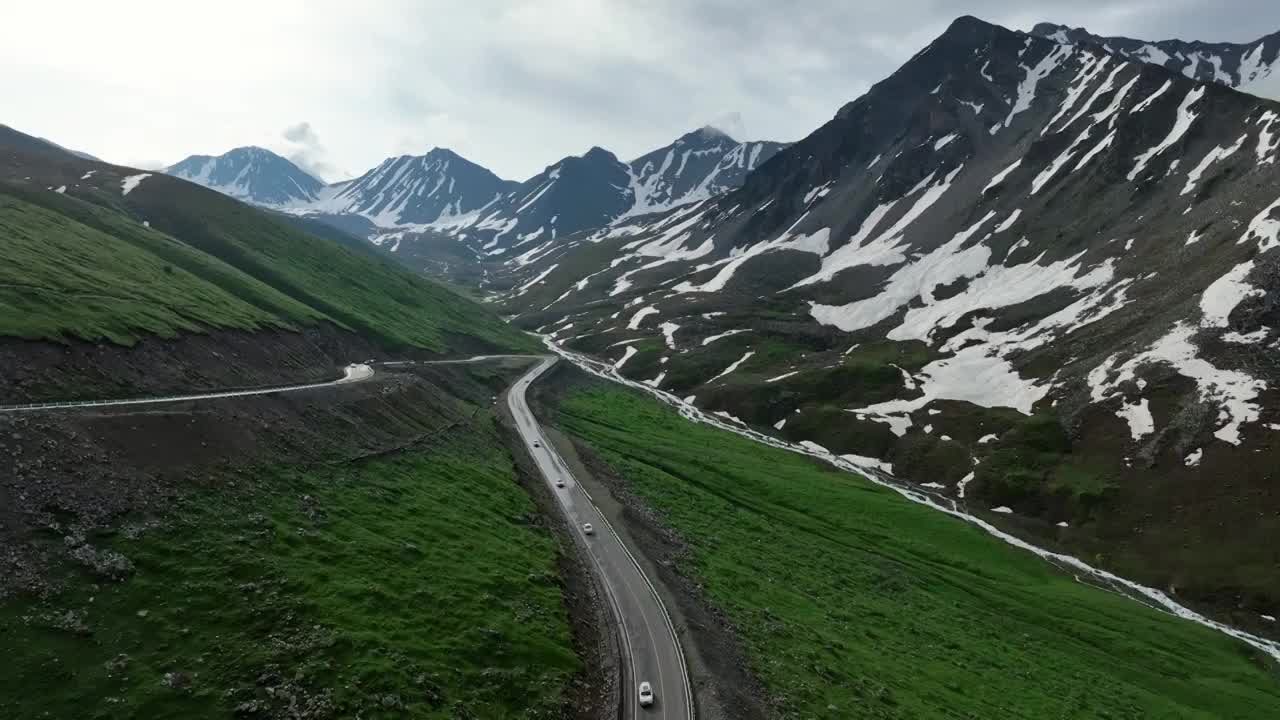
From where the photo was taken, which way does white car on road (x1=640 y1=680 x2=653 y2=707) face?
toward the camera
